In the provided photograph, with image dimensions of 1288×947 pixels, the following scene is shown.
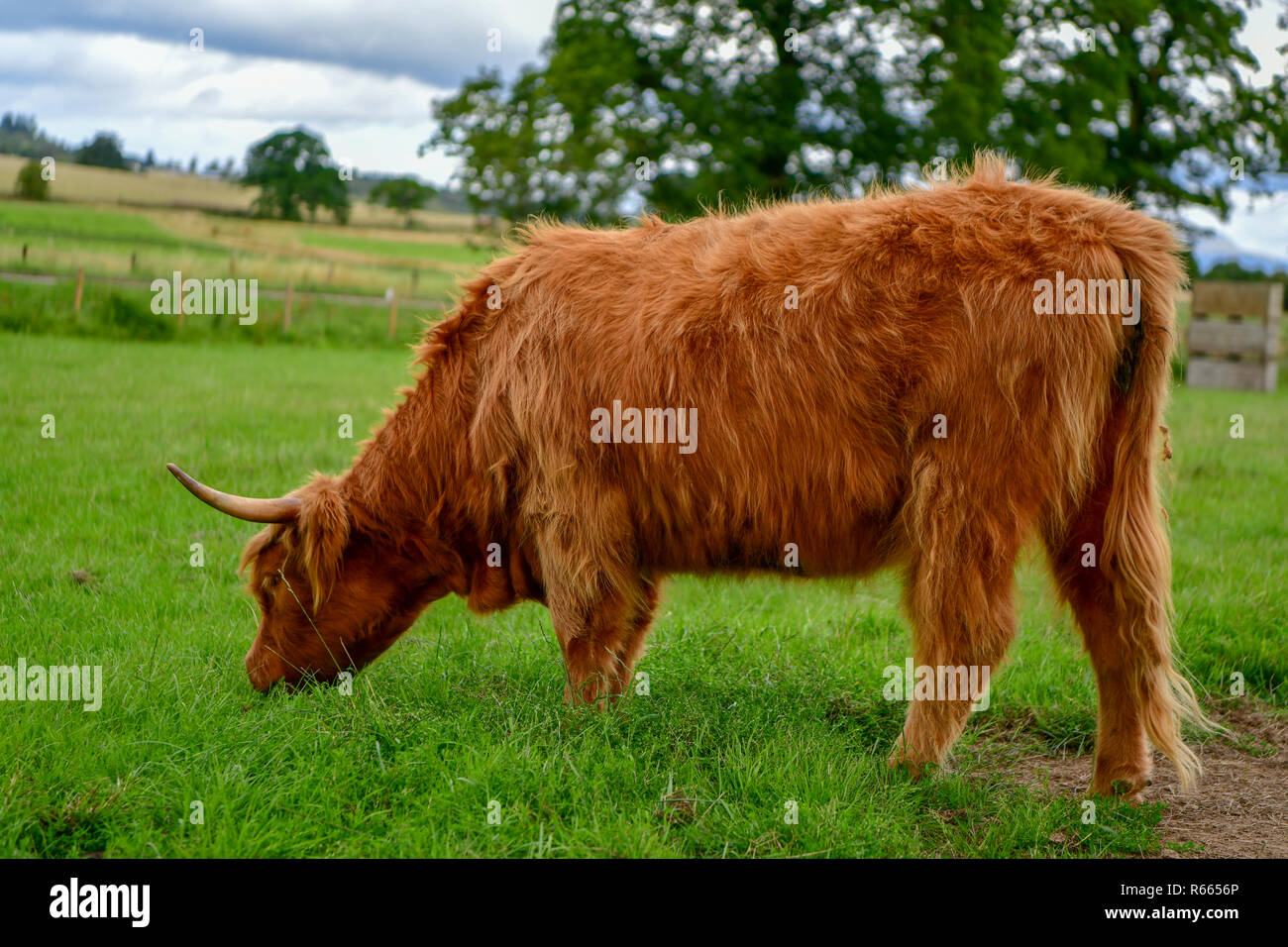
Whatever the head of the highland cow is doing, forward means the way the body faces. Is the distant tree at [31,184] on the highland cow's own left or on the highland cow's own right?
on the highland cow's own right

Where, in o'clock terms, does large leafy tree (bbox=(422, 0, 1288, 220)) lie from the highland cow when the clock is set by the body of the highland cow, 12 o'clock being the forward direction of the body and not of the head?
The large leafy tree is roughly at 3 o'clock from the highland cow.

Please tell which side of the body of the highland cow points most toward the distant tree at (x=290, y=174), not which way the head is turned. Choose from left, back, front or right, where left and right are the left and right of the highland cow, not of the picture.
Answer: right

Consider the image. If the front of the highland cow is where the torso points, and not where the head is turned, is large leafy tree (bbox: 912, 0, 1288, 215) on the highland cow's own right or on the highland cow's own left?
on the highland cow's own right

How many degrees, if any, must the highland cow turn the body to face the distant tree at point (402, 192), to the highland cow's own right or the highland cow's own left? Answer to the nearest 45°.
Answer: approximately 90° to the highland cow's own right

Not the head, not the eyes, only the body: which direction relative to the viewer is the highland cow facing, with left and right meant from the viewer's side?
facing to the left of the viewer
